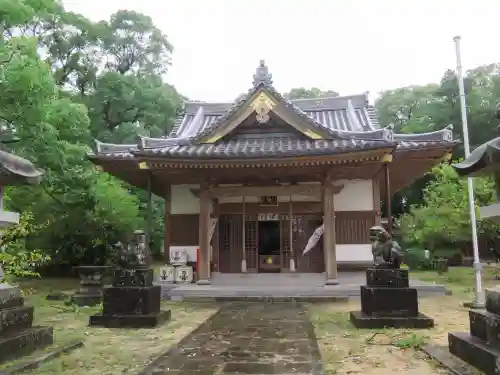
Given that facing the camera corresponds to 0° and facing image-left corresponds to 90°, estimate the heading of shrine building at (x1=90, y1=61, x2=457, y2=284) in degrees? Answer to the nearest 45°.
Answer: approximately 0°

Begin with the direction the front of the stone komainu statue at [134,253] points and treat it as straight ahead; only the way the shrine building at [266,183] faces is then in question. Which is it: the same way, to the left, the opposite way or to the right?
to the right

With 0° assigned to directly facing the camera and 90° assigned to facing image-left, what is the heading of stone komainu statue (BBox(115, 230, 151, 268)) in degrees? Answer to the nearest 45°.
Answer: approximately 270°

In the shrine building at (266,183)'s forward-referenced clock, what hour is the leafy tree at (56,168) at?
The leafy tree is roughly at 3 o'clock from the shrine building.

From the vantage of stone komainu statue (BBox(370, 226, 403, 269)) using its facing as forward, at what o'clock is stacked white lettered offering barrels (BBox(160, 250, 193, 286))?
The stacked white lettered offering barrels is roughly at 1 o'clock from the stone komainu statue.

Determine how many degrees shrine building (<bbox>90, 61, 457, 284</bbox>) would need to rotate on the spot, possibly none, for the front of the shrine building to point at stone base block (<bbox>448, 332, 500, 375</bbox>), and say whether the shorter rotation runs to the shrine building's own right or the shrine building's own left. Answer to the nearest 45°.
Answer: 0° — it already faces it

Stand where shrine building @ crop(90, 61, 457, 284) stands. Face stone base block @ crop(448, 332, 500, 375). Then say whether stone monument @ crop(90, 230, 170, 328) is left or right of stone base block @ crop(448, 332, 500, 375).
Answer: right

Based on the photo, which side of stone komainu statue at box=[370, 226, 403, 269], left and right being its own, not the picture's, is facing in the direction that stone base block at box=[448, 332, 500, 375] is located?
left

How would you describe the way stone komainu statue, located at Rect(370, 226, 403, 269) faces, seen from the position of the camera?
facing to the left of the viewer
